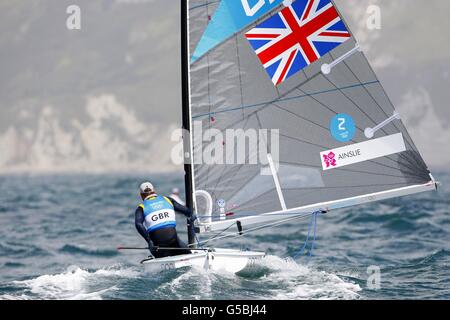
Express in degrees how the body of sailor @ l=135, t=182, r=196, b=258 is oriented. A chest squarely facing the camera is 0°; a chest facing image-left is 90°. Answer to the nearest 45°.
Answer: approximately 180°

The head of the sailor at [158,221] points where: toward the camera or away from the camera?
away from the camera
